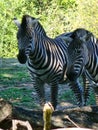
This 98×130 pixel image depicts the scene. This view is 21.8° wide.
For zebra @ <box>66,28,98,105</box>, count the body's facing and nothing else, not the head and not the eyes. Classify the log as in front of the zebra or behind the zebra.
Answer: in front

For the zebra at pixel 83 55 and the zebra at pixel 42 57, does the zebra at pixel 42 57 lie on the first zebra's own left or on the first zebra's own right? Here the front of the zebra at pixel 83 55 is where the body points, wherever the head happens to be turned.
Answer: on the first zebra's own right

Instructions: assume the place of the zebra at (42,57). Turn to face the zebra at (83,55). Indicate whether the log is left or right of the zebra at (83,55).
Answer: right

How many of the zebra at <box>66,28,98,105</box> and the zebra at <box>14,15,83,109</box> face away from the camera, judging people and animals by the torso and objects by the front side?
0

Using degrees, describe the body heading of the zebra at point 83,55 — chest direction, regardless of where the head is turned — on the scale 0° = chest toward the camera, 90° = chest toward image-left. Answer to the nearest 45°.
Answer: approximately 45°

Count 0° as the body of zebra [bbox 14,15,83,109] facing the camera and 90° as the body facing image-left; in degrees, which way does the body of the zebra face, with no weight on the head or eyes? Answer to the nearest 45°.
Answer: approximately 45°

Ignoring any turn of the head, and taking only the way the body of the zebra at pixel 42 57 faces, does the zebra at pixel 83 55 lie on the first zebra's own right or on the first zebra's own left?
on the first zebra's own left

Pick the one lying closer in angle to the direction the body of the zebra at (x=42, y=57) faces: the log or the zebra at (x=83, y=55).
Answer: the log
